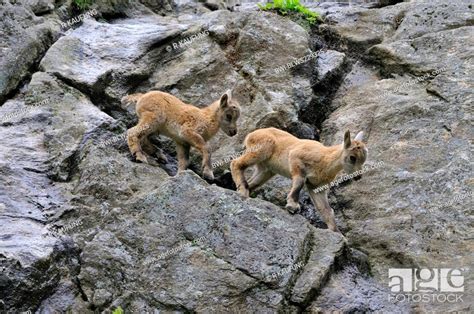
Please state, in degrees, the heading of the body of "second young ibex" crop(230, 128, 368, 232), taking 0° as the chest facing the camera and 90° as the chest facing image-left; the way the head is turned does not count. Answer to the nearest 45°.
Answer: approximately 270°

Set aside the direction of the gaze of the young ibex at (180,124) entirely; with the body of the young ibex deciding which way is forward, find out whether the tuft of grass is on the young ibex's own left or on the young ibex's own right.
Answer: on the young ibex's own left

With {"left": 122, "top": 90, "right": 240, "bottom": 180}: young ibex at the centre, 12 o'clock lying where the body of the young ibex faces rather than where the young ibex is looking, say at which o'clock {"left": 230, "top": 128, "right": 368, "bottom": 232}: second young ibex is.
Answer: The second young ibex is roughly at 1 o'clock from the young ibex.

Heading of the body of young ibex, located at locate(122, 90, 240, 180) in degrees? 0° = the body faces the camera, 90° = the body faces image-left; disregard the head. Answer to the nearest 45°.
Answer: approximately 270°

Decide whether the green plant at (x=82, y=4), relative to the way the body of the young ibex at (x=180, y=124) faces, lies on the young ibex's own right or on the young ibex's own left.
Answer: on the young ibex's own left

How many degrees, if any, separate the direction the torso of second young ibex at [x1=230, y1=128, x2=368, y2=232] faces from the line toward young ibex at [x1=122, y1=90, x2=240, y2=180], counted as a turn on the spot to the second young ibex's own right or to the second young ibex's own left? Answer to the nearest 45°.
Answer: approximately 180°

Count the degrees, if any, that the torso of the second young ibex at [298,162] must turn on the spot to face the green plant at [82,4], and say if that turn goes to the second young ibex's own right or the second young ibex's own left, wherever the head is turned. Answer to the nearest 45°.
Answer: approximately 135° to the second young ibex's own left

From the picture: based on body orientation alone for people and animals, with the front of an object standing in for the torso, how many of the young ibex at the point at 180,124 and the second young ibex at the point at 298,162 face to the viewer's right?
2

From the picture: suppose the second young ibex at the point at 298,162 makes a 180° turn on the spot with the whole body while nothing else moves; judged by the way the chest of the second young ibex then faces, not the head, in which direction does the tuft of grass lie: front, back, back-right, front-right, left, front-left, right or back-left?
right
